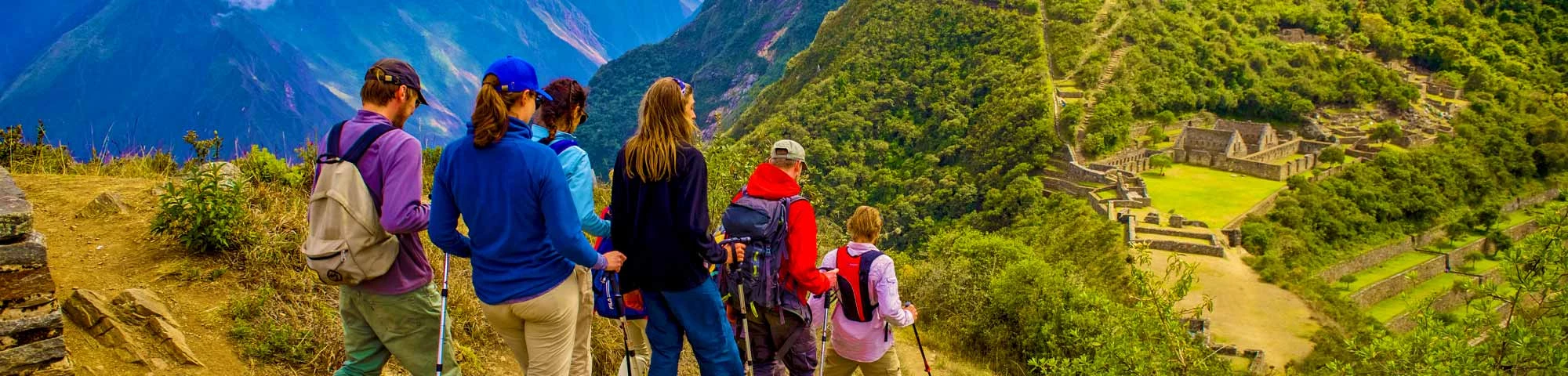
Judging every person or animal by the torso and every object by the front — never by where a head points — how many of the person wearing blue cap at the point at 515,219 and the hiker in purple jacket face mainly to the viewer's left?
0

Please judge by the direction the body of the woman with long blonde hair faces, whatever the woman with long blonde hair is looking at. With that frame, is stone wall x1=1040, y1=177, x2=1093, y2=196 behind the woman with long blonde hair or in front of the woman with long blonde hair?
in front

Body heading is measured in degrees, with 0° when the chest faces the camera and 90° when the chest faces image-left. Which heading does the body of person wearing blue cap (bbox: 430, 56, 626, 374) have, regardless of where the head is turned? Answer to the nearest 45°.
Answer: approximately 225°

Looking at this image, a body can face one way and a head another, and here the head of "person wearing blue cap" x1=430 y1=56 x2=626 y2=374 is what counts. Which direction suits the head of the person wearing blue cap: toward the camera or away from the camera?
away from the camera

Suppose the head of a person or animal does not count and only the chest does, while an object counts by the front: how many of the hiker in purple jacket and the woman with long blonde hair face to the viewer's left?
0

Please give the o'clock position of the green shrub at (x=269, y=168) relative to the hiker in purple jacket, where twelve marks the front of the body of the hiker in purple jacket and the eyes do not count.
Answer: The green shrub is roughly at 10 o'clock from the hiker in purple jacket.

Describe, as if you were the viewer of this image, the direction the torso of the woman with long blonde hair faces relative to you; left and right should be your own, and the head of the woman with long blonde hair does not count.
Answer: facing away from the viewer and to the right of the viewer

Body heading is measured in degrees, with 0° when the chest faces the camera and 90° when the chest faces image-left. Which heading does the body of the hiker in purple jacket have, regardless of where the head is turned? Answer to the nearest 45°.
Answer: approximately 225°

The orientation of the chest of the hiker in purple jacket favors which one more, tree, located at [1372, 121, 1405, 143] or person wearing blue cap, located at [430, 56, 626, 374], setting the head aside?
the tree

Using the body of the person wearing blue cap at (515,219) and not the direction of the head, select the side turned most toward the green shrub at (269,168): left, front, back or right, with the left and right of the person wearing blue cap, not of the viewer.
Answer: left
